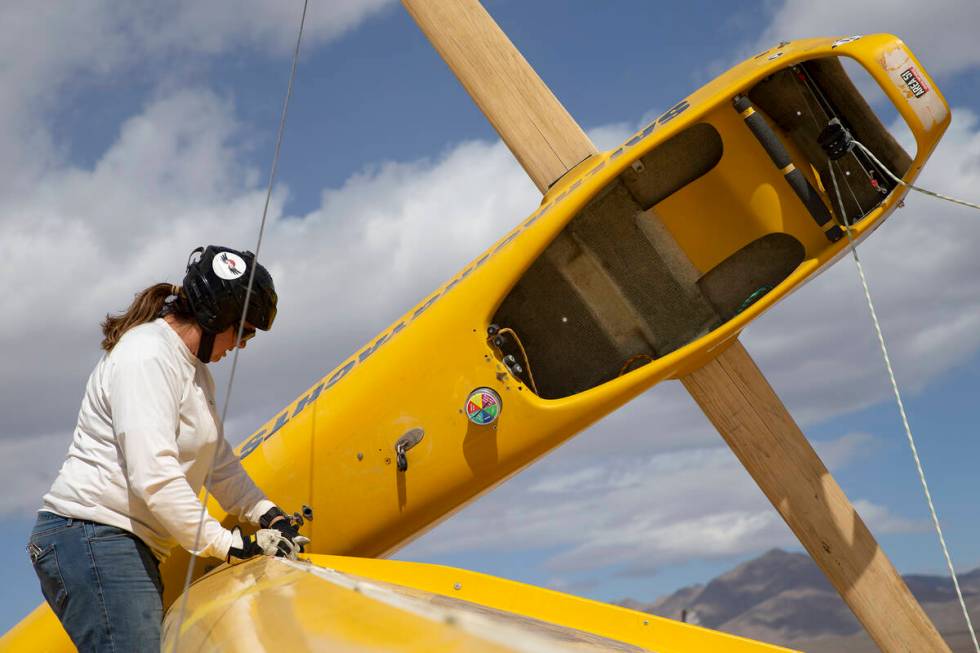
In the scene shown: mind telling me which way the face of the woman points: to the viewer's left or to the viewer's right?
to the viewer's right

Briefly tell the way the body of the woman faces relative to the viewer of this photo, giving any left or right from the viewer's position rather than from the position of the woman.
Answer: facing to the right of the viewer

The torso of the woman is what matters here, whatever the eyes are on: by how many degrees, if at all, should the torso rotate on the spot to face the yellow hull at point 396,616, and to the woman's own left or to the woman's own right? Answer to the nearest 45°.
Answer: approximately 90° to the woman's own right

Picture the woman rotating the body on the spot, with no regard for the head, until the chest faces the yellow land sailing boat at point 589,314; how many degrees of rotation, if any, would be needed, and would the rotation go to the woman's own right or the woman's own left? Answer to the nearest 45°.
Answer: approximately 45° to the woman's own left

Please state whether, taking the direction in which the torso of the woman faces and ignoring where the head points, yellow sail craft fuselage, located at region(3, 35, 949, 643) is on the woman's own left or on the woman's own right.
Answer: on the woman's own left
